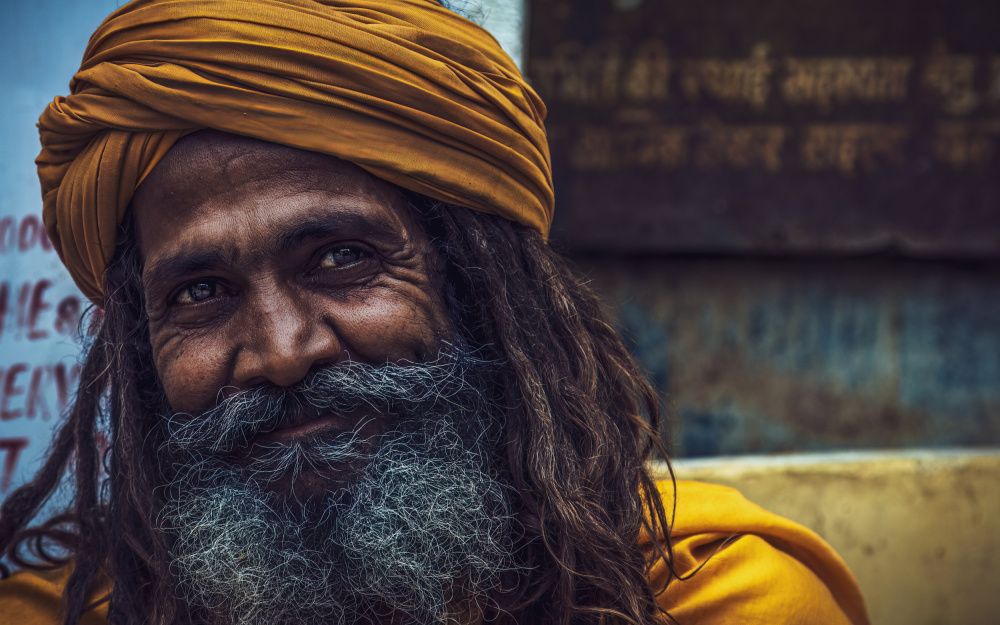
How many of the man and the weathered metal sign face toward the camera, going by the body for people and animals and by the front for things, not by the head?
2

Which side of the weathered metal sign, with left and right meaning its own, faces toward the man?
front

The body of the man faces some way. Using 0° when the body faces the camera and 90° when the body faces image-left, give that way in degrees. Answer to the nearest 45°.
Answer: approximately 0°

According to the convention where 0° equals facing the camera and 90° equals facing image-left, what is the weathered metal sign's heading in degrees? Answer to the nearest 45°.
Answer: approximately 0°

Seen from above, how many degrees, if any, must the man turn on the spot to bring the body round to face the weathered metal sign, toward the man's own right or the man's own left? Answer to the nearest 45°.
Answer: approximately 135° to the man's own left
